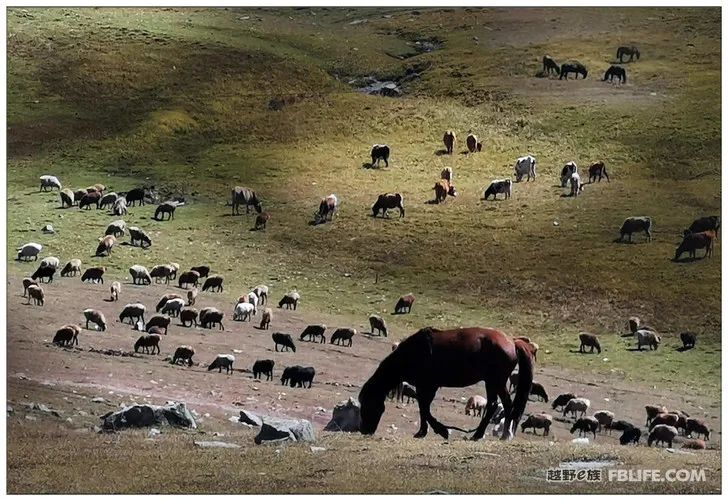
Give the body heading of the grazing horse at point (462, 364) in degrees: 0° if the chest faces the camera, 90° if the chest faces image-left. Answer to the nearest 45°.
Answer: approximately 90°

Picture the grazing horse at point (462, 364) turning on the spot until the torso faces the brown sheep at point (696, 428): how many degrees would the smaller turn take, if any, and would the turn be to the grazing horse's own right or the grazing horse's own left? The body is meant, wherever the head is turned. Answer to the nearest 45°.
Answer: approximately 135° to the grazing horse's own right

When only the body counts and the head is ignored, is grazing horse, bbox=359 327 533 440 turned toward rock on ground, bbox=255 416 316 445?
yes

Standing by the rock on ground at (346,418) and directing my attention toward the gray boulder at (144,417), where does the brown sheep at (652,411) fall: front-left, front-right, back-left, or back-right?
back-right

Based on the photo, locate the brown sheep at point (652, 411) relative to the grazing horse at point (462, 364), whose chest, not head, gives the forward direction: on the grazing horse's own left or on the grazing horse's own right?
on the grazing horse's own right
